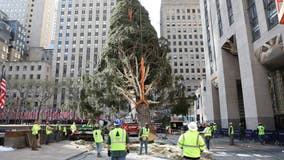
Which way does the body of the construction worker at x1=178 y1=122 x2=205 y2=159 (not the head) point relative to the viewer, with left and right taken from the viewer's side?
facing away from the viewer

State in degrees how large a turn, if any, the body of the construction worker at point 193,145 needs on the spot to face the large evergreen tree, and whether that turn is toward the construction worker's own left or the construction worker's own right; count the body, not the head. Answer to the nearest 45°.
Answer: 0° — they already face it

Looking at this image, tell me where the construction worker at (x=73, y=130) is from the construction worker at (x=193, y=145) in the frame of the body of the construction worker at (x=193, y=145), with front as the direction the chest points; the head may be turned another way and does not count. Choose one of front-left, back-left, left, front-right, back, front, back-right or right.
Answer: front-left

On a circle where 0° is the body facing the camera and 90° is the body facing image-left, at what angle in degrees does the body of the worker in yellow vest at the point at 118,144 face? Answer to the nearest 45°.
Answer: approximately 180°

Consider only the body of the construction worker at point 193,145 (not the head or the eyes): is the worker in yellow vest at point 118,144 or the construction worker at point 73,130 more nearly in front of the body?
the construction worker

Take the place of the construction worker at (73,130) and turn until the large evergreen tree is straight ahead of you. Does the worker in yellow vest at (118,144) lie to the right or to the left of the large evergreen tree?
right

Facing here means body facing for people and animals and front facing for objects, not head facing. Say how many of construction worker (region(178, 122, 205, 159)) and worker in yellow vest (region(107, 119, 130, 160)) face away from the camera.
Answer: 2

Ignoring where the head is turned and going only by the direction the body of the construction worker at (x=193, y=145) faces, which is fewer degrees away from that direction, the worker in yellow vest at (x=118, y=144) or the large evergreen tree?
the large evergreen tree

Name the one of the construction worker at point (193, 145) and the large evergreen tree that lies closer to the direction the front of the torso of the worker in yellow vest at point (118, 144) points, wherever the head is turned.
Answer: the large evergreen tree
